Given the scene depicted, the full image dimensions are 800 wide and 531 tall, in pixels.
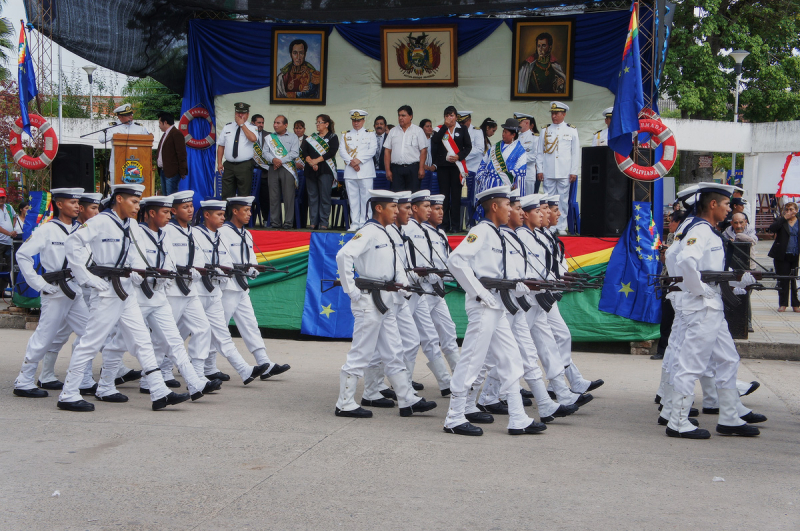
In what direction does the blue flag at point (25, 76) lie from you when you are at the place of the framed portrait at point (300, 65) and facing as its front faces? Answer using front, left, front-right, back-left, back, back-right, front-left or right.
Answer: front-right

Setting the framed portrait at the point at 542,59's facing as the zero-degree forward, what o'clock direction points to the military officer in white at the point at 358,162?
The military officer in white is roughly at 2 o'clock from the framed portrait.

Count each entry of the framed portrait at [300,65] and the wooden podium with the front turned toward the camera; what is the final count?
2

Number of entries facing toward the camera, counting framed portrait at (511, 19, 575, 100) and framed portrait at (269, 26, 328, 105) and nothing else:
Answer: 2

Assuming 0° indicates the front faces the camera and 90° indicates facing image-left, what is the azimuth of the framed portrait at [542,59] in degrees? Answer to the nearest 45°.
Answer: approximately 0°

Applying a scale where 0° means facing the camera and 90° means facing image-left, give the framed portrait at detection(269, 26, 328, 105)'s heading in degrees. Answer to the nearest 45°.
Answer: approximately 0°

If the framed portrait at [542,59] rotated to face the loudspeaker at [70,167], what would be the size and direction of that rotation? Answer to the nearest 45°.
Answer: approximately 90° to its right

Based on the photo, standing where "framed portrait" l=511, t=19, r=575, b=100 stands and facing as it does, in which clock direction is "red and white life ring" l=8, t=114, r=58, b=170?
The red and white life ring is roughly at 2 o'clock from the framed portrait.

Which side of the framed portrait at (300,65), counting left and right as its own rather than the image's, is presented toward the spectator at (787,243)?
left

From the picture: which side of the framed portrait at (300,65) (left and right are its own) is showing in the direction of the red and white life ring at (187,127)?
right

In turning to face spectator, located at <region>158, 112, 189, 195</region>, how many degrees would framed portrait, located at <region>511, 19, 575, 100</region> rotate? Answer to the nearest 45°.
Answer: approximately 90° to its right
